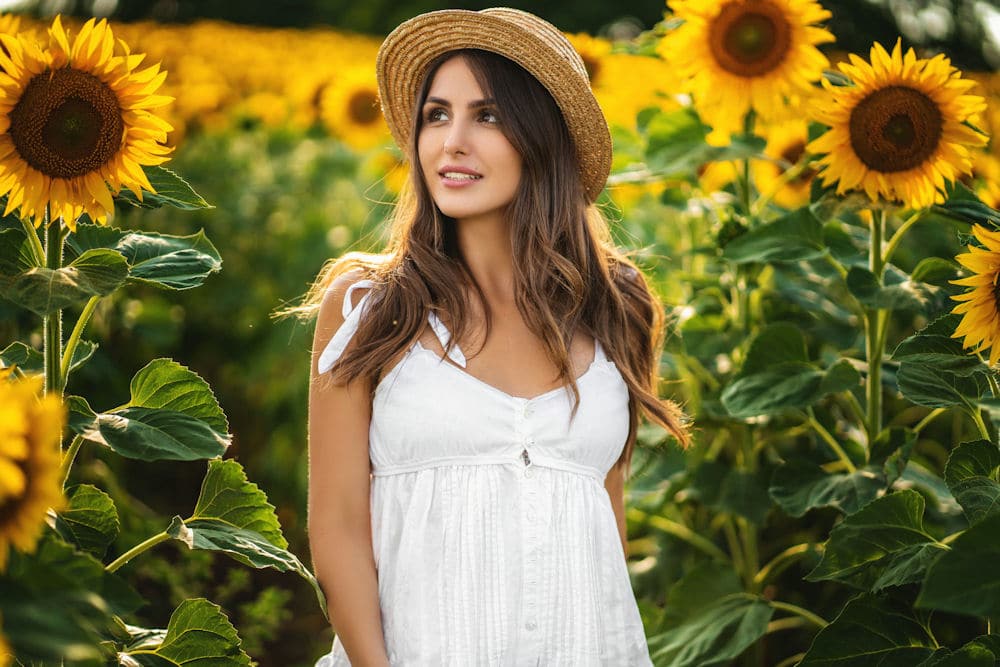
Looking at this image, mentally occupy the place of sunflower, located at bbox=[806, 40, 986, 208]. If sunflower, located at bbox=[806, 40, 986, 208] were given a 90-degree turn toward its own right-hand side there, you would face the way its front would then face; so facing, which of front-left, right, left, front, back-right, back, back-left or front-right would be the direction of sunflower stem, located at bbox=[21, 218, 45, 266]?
front-left

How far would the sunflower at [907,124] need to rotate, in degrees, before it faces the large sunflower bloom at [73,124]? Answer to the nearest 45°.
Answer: approximately 45° to its right

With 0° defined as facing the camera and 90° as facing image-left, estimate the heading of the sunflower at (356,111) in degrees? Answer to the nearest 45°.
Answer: approximately 0°

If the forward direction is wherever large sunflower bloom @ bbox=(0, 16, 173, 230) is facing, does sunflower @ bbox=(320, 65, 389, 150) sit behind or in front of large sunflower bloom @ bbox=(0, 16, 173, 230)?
behind

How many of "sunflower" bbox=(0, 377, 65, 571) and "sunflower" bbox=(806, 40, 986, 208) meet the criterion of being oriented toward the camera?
2

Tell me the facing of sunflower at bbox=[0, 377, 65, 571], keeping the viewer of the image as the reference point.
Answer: facing the viewer

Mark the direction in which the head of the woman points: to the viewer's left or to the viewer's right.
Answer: to the viewer's left

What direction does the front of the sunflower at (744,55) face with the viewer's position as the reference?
facing the viewer

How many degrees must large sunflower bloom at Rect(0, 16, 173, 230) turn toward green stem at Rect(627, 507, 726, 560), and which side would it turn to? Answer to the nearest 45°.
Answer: approximately 135° to its left

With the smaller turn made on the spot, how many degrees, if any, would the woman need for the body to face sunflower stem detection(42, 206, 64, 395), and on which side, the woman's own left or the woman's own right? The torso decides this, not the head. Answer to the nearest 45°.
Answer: approximately 45° to the woman's own right
